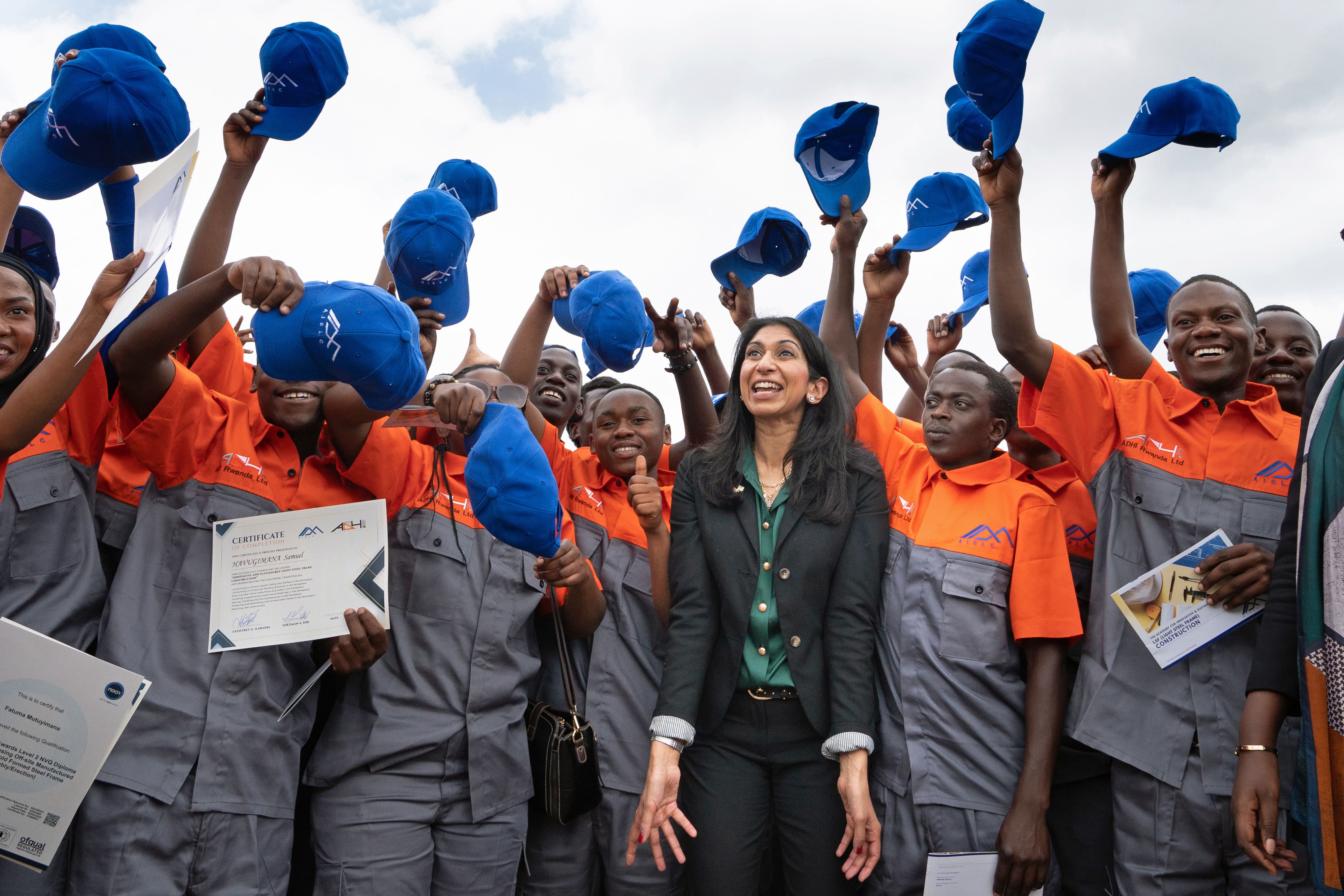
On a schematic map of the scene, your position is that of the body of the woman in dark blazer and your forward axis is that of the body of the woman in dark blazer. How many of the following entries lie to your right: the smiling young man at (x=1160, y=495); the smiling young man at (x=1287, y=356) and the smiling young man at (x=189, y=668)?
1

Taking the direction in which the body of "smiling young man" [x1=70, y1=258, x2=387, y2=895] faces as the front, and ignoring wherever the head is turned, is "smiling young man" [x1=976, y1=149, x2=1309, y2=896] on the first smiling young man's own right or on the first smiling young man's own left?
on the first smiling young man's own left

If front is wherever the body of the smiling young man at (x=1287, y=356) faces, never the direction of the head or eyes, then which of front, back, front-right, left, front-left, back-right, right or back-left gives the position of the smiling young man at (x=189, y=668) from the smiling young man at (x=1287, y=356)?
front-right

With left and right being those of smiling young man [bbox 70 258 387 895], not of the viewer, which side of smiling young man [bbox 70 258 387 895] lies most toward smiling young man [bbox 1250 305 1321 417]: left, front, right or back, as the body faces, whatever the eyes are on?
left

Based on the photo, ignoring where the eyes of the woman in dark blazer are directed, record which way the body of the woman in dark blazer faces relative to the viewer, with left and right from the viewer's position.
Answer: facing the viewer

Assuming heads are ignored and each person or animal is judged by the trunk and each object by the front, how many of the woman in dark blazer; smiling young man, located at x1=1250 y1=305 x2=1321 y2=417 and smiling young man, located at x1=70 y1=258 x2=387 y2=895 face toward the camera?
3

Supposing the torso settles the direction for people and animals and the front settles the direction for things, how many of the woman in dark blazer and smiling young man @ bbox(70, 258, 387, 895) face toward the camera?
2

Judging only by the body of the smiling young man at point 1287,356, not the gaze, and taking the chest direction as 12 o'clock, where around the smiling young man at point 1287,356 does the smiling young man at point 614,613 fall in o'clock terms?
the smiling young man at point 614,613 is roughly at 2 o'clock from the smiling young man at point 1287,356.

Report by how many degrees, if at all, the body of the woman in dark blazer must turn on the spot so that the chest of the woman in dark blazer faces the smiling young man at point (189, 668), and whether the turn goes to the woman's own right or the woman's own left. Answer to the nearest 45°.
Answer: approximately 90° to the woman's own right

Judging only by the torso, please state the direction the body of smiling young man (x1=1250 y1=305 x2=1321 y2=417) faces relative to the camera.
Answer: toward the camera

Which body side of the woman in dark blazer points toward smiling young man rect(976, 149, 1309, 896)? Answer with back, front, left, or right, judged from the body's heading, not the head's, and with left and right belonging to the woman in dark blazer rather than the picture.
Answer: left
